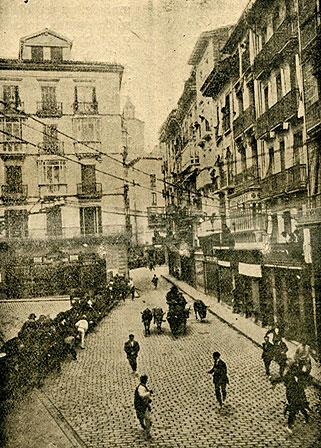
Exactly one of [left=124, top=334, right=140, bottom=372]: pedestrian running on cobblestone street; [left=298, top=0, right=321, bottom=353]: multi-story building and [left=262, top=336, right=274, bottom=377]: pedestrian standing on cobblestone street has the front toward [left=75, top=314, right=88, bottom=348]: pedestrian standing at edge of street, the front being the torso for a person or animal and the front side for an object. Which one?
the multi-story building

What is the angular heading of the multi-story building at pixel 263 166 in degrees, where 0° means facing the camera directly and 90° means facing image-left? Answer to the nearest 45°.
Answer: approximately 45°

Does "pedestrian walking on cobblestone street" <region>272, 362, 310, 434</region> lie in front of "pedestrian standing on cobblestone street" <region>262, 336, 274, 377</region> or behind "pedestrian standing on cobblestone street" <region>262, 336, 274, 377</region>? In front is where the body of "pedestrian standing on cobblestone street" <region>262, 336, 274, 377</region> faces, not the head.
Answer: in front

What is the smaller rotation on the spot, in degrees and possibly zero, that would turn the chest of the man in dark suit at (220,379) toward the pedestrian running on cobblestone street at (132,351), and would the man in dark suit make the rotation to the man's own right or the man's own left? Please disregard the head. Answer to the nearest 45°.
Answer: approximately 90° to the man's own right
